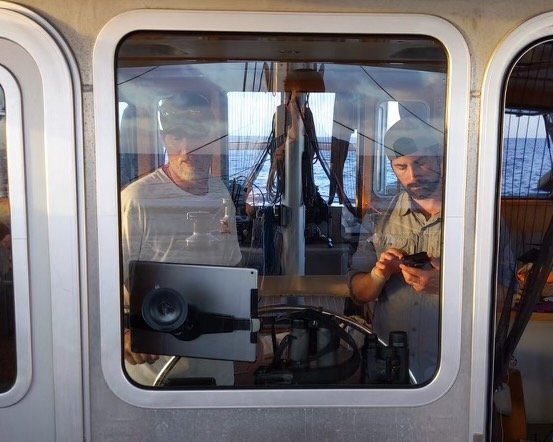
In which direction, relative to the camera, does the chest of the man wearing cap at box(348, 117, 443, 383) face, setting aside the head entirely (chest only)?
toward the camera

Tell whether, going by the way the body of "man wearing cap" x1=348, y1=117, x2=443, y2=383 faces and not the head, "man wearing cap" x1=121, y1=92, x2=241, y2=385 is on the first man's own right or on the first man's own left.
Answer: on the first man's own right

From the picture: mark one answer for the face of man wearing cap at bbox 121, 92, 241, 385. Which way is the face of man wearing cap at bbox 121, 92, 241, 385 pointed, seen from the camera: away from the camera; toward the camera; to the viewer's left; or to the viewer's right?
toward the camera

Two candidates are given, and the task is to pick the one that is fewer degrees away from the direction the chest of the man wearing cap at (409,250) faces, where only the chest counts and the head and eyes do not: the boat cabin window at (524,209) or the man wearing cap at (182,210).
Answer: the man wearing cap

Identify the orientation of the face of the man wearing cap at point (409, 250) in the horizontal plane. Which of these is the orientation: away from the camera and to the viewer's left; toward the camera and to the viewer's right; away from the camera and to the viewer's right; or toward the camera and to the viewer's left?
toward the camera and to the viewer's left

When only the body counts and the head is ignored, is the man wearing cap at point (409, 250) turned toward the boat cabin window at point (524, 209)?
no
